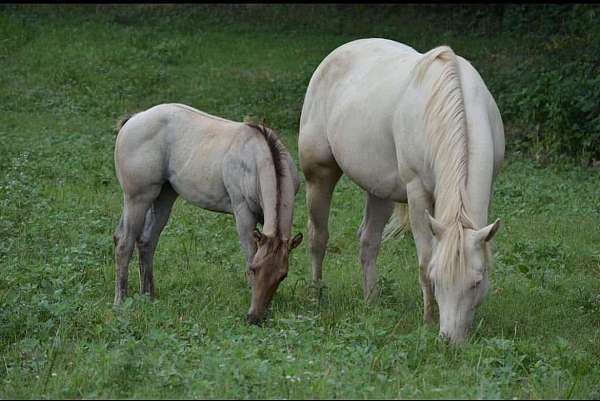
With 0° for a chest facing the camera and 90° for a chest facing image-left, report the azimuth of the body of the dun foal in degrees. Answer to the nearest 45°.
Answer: approximately 315°

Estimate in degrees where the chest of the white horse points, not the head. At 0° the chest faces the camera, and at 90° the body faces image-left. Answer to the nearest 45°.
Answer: approximately 315°

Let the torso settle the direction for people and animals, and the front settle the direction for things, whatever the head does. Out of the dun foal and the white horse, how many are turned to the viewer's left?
0

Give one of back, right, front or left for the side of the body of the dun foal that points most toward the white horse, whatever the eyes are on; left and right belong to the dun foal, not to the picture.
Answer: front
